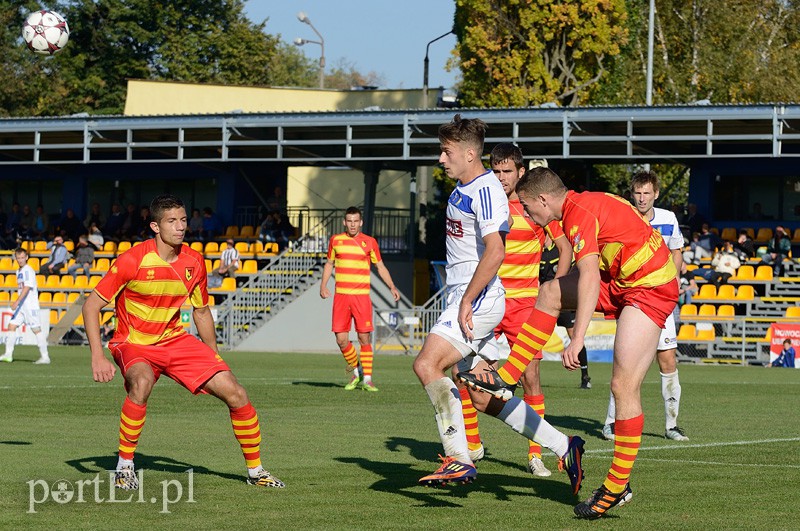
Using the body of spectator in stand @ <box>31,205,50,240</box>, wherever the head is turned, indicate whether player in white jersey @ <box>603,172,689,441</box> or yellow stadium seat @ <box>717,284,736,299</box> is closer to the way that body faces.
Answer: the player in white jersey

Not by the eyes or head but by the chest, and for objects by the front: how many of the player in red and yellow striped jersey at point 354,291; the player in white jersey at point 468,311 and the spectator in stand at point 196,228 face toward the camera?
2

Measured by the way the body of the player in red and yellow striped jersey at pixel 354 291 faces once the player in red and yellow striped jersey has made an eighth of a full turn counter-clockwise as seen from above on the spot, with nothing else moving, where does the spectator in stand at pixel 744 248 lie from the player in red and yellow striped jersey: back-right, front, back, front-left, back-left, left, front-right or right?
left

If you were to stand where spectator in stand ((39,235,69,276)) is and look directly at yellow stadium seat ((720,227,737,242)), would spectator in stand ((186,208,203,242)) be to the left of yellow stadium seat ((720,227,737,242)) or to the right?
left

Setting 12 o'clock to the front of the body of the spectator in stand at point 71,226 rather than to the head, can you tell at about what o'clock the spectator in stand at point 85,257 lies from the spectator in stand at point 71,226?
the spectator in stand at point 85,257 is roughly at 12 o'clock from the spectator in stand at point 71,226.

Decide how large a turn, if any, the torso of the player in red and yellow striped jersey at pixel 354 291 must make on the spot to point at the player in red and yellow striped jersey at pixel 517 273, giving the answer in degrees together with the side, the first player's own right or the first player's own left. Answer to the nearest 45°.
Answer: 0° — they already face them

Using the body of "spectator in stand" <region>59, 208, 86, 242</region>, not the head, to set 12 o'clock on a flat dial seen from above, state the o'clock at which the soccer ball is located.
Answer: The soccer ball is roughly at 12 o'clock from the spectator in stand.

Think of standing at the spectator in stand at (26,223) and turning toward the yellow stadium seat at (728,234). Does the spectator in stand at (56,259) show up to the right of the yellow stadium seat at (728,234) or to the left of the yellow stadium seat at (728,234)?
right
